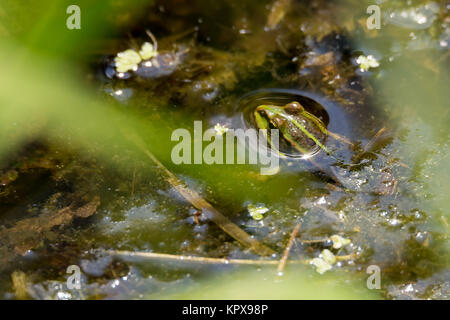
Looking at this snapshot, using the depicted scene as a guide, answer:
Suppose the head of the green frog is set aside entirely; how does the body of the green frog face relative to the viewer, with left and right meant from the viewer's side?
facing away from the viewer and to the left of the viewer
